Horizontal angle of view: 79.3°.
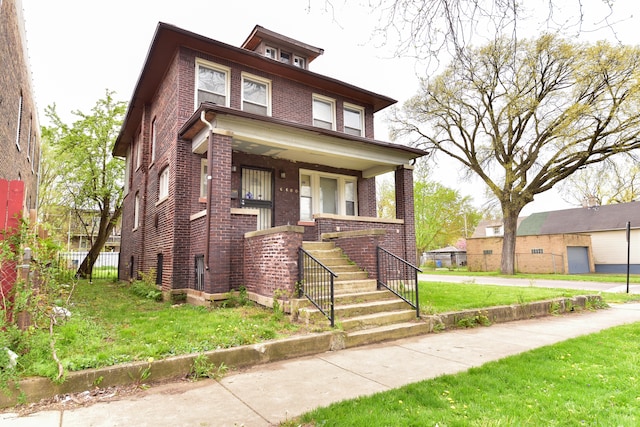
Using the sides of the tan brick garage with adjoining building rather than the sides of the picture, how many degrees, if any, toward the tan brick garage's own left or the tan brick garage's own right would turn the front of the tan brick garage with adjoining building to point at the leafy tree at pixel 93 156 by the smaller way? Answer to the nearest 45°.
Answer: approximately 45° to the tan brick garage's own right

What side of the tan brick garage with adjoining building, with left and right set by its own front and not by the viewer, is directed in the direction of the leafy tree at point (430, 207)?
right

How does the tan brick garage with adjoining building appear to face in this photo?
toward the camera

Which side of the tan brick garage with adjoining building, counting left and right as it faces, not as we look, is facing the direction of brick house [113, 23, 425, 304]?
front

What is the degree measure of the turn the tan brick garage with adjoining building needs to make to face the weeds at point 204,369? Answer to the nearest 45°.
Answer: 0° — it already faces it

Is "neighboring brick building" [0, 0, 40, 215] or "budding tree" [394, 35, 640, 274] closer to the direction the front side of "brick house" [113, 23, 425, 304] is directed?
the budding tree

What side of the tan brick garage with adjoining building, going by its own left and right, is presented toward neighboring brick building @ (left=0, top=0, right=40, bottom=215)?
front

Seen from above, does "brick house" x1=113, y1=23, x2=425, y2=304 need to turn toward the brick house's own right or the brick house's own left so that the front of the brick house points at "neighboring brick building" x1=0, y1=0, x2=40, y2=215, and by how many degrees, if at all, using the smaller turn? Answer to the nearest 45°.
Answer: approximately 135° to the brick house's own right

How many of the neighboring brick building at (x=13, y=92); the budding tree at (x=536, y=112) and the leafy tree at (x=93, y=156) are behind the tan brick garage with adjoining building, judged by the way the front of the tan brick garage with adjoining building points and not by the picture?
0

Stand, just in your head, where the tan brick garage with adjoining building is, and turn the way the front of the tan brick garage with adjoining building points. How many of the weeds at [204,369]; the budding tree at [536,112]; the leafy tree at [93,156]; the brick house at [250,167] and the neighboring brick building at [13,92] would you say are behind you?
0

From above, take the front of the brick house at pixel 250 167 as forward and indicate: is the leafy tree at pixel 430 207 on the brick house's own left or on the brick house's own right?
on the brick house's own left

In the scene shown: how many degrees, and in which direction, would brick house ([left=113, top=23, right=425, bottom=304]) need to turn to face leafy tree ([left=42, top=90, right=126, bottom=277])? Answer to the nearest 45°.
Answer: approximately 180°

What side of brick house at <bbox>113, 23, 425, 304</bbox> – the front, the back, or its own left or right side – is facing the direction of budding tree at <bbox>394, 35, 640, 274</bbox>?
left

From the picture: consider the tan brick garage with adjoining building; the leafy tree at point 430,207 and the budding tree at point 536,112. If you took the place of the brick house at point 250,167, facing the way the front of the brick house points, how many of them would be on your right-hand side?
0

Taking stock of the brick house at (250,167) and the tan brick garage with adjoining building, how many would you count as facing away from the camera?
0
